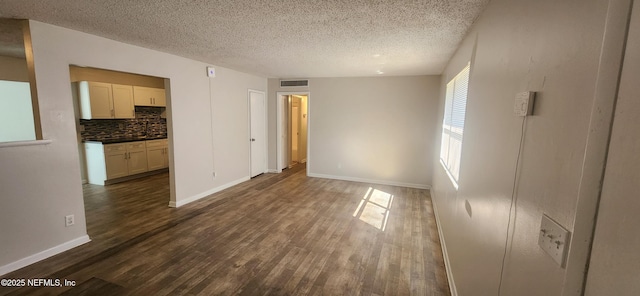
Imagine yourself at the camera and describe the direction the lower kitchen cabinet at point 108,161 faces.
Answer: facing the viewer and to the right of the viewer

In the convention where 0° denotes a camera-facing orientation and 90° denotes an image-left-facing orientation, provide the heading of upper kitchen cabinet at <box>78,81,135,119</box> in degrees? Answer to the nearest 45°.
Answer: approximately 315°

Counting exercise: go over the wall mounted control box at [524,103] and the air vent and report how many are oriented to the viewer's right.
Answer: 0

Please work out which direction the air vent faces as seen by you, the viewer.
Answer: facing the viewer

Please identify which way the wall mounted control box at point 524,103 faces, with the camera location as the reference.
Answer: facing the viewer and to the left of the viewer

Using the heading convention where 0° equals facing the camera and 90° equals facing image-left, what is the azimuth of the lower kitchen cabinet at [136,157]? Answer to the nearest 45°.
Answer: approximately 315°

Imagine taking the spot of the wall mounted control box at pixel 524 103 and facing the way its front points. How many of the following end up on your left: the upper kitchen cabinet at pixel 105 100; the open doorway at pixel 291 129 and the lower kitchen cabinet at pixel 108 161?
0

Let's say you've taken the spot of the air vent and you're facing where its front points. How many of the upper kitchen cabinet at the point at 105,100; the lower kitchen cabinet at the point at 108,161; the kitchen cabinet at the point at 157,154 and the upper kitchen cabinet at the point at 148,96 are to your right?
4

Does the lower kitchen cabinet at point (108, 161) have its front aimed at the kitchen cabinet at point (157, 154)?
no

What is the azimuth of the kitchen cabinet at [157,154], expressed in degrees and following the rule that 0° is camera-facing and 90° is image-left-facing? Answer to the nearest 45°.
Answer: approximately 315°

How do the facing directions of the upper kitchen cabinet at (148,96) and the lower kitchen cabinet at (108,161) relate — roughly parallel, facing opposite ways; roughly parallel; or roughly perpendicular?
roughly parallel

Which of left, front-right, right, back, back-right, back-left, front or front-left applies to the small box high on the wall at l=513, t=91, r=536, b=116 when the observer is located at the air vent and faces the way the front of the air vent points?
front
